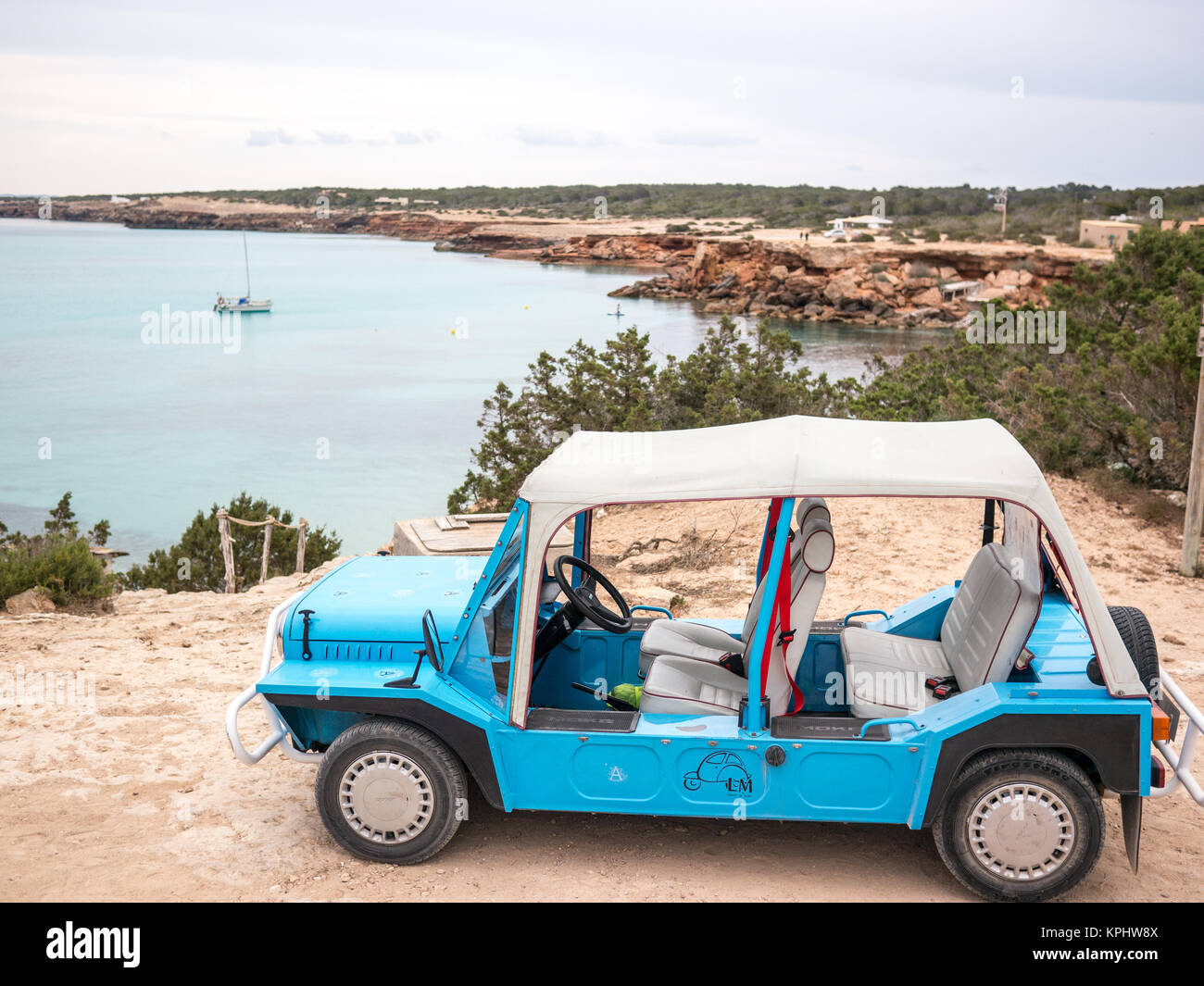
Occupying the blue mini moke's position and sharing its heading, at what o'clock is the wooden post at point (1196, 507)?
The wooden post is roughly at 4 o'clock from the blue mini moke.

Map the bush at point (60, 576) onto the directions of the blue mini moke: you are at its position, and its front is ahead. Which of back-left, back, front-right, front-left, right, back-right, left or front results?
front-right

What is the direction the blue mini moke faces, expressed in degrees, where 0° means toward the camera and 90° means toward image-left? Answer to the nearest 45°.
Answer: approximately 90°

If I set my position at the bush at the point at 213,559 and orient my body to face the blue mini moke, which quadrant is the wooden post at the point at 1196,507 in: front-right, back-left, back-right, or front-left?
front-left

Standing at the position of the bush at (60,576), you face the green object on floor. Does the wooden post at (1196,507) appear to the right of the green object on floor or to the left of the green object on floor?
left

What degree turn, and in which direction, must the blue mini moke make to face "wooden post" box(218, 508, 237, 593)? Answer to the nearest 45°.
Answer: approximately 45° to its right

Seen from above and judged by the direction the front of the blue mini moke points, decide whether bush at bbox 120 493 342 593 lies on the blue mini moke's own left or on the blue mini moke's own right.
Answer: on the blue mini moke's own right
